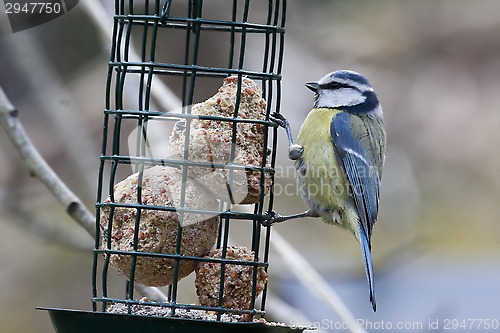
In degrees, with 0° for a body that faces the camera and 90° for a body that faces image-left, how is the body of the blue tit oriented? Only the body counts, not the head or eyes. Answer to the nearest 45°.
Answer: approximately 90°

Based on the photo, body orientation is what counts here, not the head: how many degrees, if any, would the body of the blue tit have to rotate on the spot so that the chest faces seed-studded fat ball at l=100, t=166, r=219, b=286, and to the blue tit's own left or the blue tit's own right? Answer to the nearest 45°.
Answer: approximately 45° to the blue tit's own left

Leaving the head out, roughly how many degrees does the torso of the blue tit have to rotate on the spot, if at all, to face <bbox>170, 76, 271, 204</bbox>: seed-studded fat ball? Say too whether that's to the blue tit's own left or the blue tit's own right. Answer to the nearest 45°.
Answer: approximately 45° to the blue tit's own left

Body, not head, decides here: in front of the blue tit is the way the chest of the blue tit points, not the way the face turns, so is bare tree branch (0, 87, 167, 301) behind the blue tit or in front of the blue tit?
in front
